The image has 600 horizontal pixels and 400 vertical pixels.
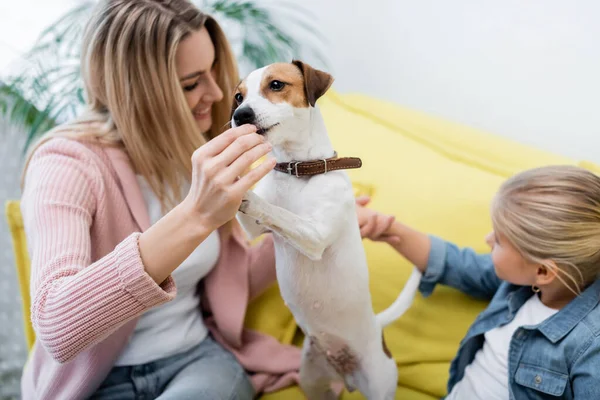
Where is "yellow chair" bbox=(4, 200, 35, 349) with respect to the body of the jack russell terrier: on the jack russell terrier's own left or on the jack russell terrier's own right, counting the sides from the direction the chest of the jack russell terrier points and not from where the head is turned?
on the jack russell terrier's own right

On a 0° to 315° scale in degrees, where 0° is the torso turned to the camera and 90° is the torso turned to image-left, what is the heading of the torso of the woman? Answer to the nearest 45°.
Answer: approximately 315°

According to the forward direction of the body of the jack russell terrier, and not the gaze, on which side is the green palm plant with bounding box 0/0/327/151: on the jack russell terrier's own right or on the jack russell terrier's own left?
on the jack russell terrier's own right

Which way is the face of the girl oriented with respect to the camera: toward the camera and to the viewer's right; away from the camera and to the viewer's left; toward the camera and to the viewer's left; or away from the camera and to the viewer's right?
away from the camera and to the viewer's left

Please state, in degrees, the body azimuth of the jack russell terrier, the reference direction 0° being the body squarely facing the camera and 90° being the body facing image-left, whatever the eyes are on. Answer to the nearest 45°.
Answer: approximately 45°

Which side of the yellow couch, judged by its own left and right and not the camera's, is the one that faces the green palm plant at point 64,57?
right
